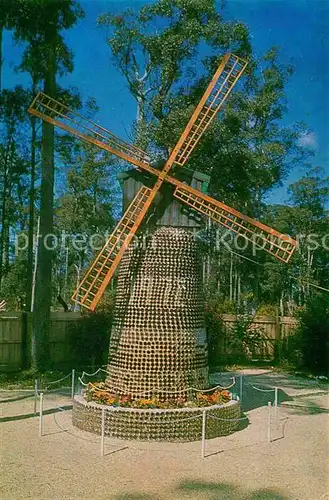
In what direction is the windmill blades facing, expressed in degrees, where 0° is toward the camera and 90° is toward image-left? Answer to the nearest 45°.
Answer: approximately 0°

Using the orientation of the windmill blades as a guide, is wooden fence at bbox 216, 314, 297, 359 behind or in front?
behind

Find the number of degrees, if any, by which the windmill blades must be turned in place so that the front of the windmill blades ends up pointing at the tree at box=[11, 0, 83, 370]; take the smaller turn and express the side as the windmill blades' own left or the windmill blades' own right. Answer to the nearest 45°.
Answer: approximately 135° to the windmill blades' own right

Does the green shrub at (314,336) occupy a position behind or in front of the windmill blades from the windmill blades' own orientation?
behind

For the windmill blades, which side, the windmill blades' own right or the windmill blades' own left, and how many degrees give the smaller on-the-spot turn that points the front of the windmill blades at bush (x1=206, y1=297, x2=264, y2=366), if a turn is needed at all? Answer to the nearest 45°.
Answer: approximately 180°

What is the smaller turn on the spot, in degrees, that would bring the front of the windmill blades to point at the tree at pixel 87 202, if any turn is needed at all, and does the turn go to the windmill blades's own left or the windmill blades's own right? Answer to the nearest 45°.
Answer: approximately 180°
